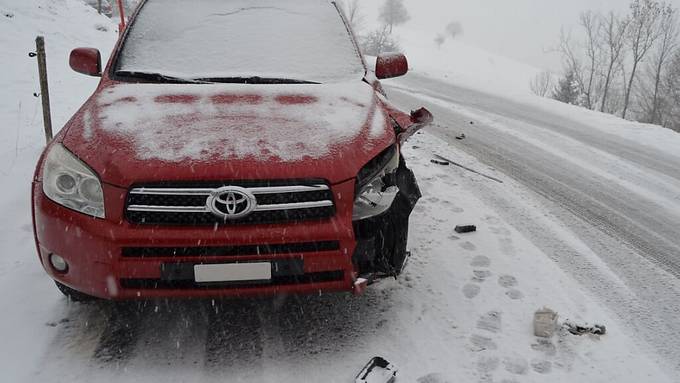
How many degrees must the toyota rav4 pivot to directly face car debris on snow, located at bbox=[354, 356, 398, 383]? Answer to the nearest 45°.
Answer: approximately 45° to its left

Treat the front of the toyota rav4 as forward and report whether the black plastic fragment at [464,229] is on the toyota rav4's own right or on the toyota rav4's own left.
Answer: on the toyota rav4's own left

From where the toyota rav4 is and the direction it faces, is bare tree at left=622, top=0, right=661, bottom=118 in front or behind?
behind

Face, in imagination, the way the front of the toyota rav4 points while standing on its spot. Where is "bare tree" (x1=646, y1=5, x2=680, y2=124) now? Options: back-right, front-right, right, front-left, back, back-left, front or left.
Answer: back-left

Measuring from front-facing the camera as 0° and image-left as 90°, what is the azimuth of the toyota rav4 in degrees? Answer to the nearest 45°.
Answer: approximately 0°

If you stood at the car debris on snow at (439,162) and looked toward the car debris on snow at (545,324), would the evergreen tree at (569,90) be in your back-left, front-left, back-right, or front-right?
back-left

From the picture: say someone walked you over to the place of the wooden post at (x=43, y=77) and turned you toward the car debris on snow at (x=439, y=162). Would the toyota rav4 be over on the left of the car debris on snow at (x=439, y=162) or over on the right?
right

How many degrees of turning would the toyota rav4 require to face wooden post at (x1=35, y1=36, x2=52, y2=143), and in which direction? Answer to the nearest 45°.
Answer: approximately 135° to its right

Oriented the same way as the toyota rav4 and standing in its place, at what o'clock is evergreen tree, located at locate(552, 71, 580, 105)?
The evergreen tree is roughly at 7 o'clock from the toyota rav4.

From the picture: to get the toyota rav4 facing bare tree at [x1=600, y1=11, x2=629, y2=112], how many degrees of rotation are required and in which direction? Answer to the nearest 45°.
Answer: approximately 135° to its left

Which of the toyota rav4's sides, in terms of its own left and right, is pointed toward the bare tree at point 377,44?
back
